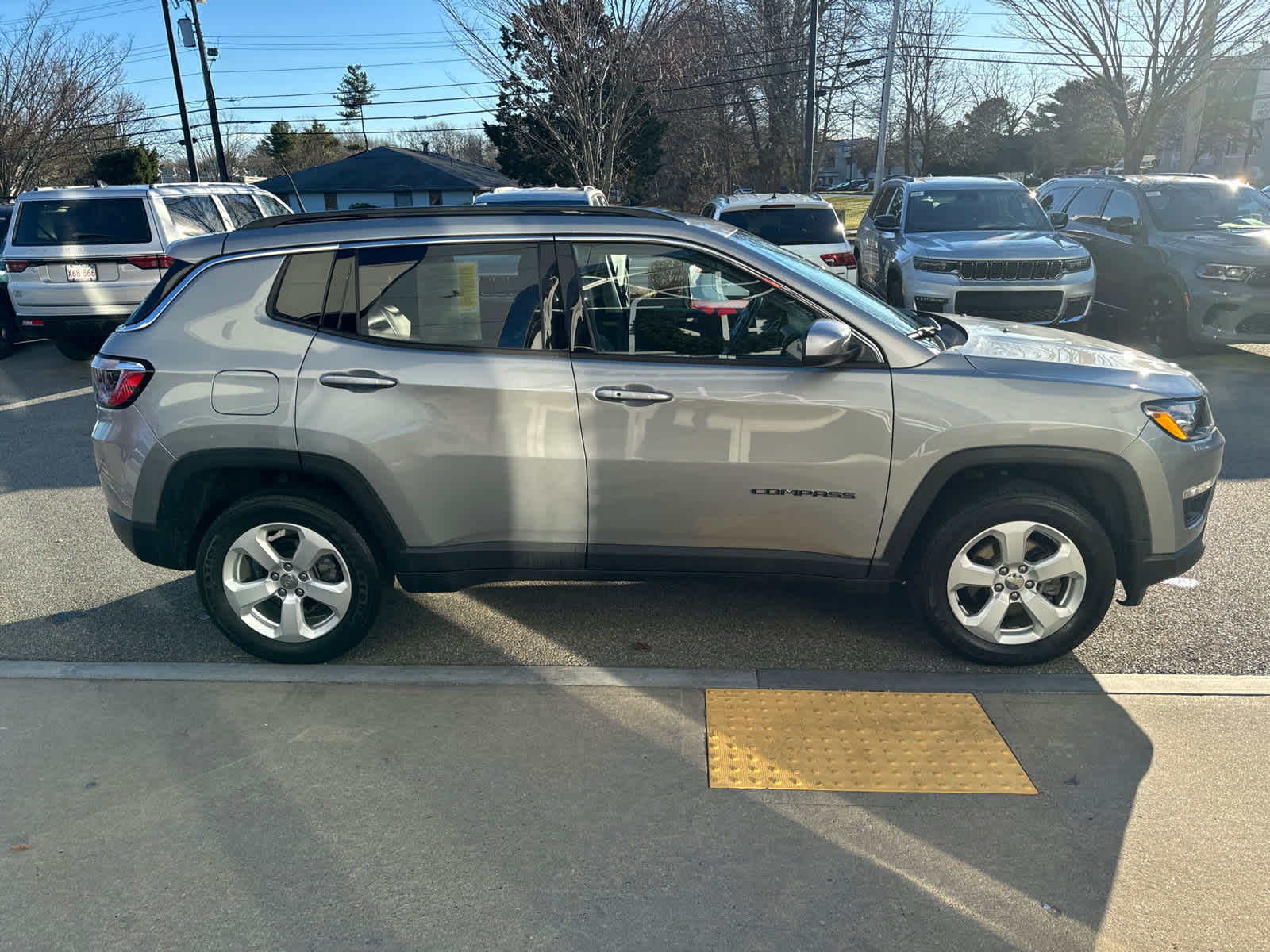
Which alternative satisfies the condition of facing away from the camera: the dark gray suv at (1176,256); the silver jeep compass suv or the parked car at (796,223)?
the parked car

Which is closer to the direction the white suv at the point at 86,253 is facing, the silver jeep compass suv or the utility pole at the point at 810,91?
the utility pole

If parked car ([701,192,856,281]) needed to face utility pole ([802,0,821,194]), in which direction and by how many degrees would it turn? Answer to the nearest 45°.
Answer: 0° — it already faces it

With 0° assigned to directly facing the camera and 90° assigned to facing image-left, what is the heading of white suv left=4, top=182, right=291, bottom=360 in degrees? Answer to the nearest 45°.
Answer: approximately 225°

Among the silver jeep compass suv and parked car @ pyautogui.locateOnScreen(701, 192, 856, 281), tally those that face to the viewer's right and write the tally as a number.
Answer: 1

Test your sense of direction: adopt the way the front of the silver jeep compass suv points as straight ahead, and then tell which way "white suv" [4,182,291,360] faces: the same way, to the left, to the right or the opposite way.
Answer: to the left

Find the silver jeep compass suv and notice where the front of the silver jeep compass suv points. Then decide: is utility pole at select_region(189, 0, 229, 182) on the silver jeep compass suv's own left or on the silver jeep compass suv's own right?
on the silver jeep compass suv's own left

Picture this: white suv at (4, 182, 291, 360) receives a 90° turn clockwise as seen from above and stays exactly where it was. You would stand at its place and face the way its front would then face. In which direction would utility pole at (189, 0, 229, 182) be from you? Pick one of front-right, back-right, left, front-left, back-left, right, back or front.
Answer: back-left

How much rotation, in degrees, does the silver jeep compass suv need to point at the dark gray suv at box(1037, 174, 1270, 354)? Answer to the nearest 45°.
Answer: approximately 45° to its left

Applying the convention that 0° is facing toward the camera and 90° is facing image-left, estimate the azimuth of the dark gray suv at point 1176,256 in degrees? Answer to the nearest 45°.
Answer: approximately 315°

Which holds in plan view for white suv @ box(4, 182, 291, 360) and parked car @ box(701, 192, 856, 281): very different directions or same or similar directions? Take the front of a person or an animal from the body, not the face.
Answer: same or similar directions

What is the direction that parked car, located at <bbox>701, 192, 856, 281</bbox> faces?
away from the camera

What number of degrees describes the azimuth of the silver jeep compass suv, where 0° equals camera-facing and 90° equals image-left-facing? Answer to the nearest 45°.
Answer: approximately 270°

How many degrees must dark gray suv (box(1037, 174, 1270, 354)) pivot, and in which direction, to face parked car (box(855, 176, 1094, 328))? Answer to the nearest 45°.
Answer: approximately 90° to its right

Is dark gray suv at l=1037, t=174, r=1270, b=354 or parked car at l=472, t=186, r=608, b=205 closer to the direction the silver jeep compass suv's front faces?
the dark gray suv

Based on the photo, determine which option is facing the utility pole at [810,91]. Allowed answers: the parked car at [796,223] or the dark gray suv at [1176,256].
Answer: the parked car

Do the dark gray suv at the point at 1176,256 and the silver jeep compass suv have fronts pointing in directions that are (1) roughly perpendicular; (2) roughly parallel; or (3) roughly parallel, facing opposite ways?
roughly perpendicular
